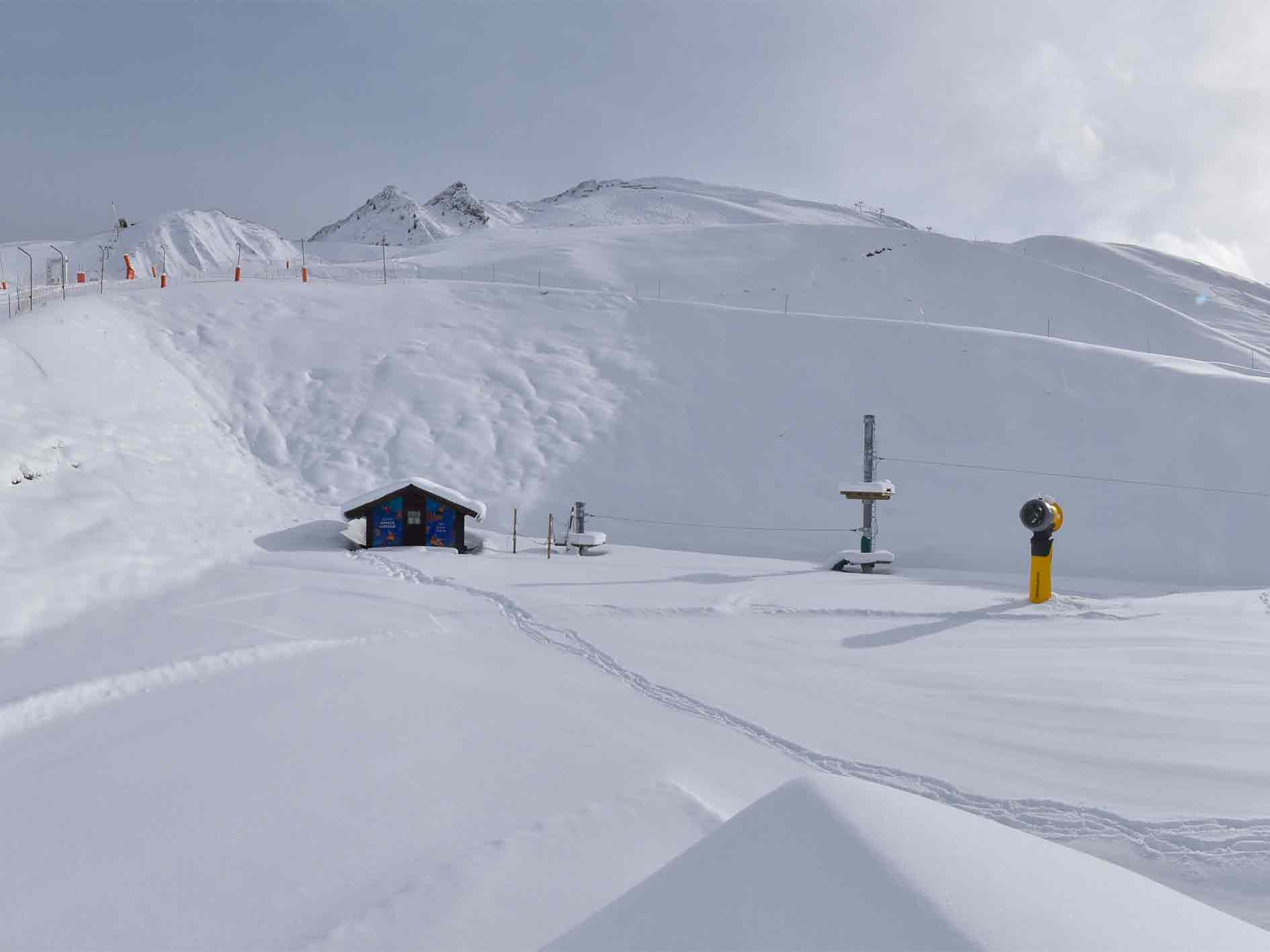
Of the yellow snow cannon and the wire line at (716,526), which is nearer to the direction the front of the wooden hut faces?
the yellow snow cannon

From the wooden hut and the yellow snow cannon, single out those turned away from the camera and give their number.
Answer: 0

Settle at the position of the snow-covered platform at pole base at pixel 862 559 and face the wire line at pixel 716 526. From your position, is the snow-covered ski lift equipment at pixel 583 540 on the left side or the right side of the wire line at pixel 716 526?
left

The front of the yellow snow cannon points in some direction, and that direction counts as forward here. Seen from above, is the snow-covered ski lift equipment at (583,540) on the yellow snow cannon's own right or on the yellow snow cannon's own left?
on the yellow snow cannon's own right

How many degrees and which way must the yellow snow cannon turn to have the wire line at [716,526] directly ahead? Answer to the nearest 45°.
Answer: approximately 90° to its right

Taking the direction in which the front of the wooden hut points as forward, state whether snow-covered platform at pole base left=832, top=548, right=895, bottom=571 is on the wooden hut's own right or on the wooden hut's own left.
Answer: on the wooden hut's own left

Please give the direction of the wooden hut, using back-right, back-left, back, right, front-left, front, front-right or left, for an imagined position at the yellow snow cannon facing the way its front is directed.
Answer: front-right

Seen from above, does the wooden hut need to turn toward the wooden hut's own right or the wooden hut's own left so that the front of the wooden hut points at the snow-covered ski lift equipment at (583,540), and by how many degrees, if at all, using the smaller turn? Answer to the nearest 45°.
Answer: approximately 90° to the wooden hut's own left

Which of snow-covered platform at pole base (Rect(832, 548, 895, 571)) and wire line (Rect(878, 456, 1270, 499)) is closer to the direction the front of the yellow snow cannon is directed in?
the snow-covered platform at pole base

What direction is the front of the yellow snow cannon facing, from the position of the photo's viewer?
facing the viewer and to the left of the viewer

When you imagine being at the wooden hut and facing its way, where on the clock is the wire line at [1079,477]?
The wire line is roughly at 9 o'clock from the wooden hut.

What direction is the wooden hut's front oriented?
toward the camera
